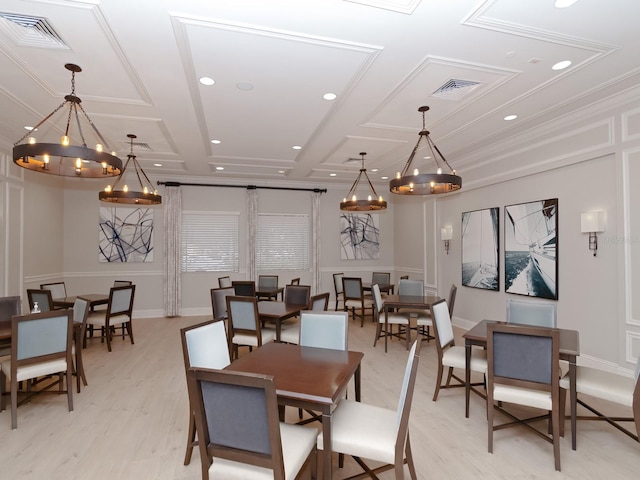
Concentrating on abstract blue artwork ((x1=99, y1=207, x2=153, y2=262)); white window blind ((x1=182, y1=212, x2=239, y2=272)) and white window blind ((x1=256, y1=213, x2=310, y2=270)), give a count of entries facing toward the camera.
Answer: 3

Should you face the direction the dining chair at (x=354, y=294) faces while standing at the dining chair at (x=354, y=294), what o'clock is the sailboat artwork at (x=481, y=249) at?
The sailboat artwork is roughly at 2 o'clock from the dining chair.

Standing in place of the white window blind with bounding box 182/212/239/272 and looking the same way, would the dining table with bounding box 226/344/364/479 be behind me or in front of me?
in front

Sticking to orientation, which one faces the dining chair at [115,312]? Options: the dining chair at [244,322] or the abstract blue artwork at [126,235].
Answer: the abstract blue artwork

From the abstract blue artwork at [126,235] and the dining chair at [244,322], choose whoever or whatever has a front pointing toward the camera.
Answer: the abstract blue artwork

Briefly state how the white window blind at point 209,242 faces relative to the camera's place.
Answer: facing the viewer

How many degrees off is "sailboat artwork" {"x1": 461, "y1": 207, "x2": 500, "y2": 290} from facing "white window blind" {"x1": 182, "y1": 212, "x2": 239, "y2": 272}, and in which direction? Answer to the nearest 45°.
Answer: approximately 45° to its right

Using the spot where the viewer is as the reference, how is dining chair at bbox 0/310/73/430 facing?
facing away from the viewer and to the left of the viewer

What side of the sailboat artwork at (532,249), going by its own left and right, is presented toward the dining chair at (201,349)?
front

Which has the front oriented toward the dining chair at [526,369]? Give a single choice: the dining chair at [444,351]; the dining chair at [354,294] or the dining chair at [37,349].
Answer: the dining chair at [444,351]

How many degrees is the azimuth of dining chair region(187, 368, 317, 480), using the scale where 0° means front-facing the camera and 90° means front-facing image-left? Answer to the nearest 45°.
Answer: approximately 225°

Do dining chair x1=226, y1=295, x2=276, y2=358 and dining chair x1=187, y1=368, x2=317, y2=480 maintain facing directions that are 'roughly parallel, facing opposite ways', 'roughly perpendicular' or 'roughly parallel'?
roughly parallel

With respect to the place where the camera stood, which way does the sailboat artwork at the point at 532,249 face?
facing the viewer and to the left of the viewer

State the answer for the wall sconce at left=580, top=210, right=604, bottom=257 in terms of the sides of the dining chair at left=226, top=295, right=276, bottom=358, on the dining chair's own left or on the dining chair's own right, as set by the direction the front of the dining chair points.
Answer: on the dining chair's own right

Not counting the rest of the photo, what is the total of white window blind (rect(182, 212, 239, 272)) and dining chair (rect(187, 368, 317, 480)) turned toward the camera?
1

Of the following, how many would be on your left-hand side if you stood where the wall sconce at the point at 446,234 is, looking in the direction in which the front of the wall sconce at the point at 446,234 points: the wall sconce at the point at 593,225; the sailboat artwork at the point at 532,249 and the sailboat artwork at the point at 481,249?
3

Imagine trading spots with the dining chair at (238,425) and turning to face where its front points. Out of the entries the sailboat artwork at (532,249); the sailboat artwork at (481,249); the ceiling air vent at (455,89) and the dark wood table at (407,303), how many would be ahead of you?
4

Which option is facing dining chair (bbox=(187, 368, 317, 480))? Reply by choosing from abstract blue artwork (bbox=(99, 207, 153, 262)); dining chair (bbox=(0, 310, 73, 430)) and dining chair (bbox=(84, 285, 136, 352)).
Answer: the abstract blue artwork

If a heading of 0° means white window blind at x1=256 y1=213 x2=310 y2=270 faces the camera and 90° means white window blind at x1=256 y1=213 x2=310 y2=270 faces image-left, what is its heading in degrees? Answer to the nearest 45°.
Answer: approximately 0°

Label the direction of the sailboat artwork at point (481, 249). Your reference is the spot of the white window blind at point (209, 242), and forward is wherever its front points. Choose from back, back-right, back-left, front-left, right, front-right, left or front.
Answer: front-left
